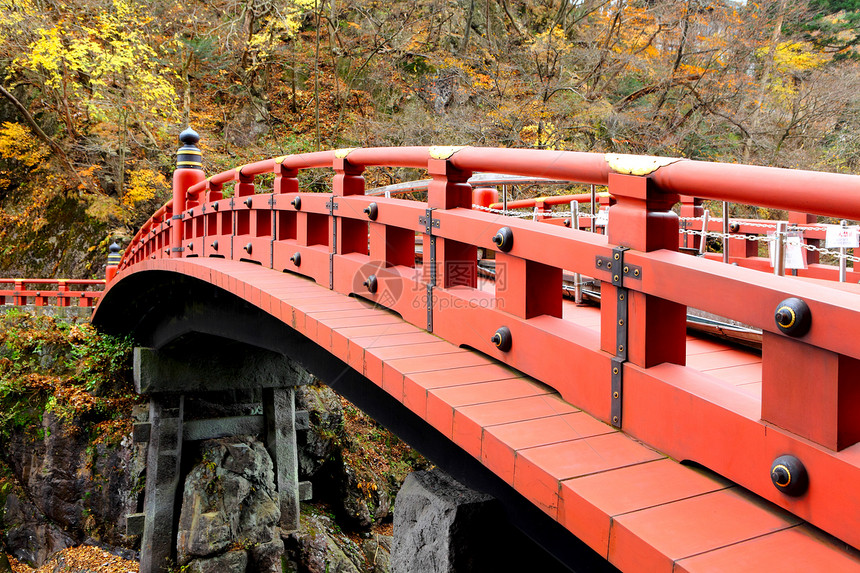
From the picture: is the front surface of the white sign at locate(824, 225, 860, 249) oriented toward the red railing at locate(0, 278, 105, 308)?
no

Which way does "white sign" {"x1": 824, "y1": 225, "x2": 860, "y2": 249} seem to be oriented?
toward the camera
